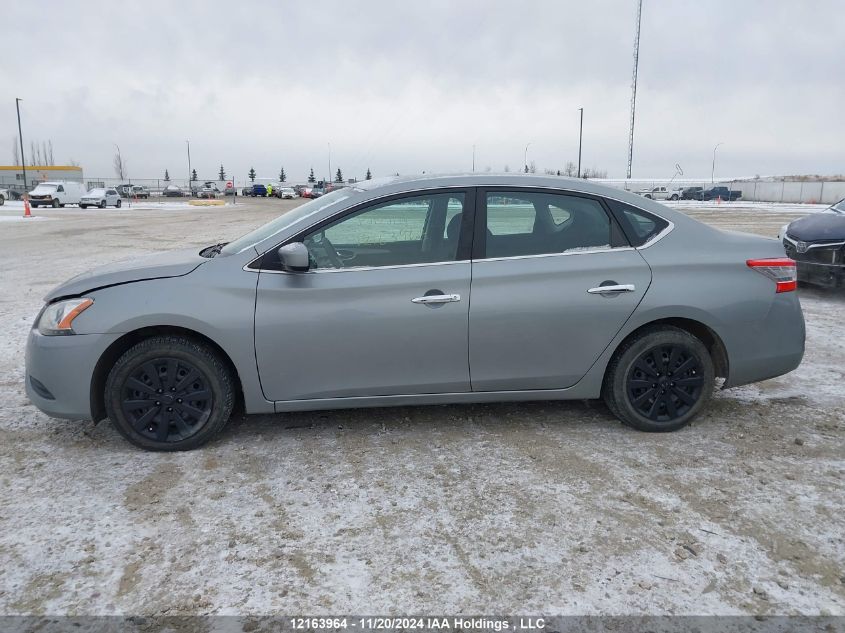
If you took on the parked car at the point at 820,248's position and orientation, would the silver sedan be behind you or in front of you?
in front

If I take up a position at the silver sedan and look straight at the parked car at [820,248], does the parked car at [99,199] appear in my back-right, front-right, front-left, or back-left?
front-left

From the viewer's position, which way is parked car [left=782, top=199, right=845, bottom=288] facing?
facing the viewer and to the left of the viewer

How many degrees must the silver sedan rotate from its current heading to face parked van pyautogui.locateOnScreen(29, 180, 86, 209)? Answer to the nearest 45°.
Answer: approximately 45° to its right

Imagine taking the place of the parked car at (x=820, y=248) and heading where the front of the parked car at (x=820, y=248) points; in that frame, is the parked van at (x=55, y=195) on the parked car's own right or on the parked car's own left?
on the parked car's own right

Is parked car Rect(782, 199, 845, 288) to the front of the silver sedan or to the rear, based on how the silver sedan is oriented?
to the rear

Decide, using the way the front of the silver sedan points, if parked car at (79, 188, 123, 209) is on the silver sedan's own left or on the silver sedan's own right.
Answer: on the silver sedan's own right

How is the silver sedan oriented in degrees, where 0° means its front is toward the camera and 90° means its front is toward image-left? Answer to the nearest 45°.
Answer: approximately 90°

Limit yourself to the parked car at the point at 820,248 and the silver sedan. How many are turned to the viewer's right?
0

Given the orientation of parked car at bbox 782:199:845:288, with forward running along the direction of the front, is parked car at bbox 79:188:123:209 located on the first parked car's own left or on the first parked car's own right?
on the first parked car's own right
